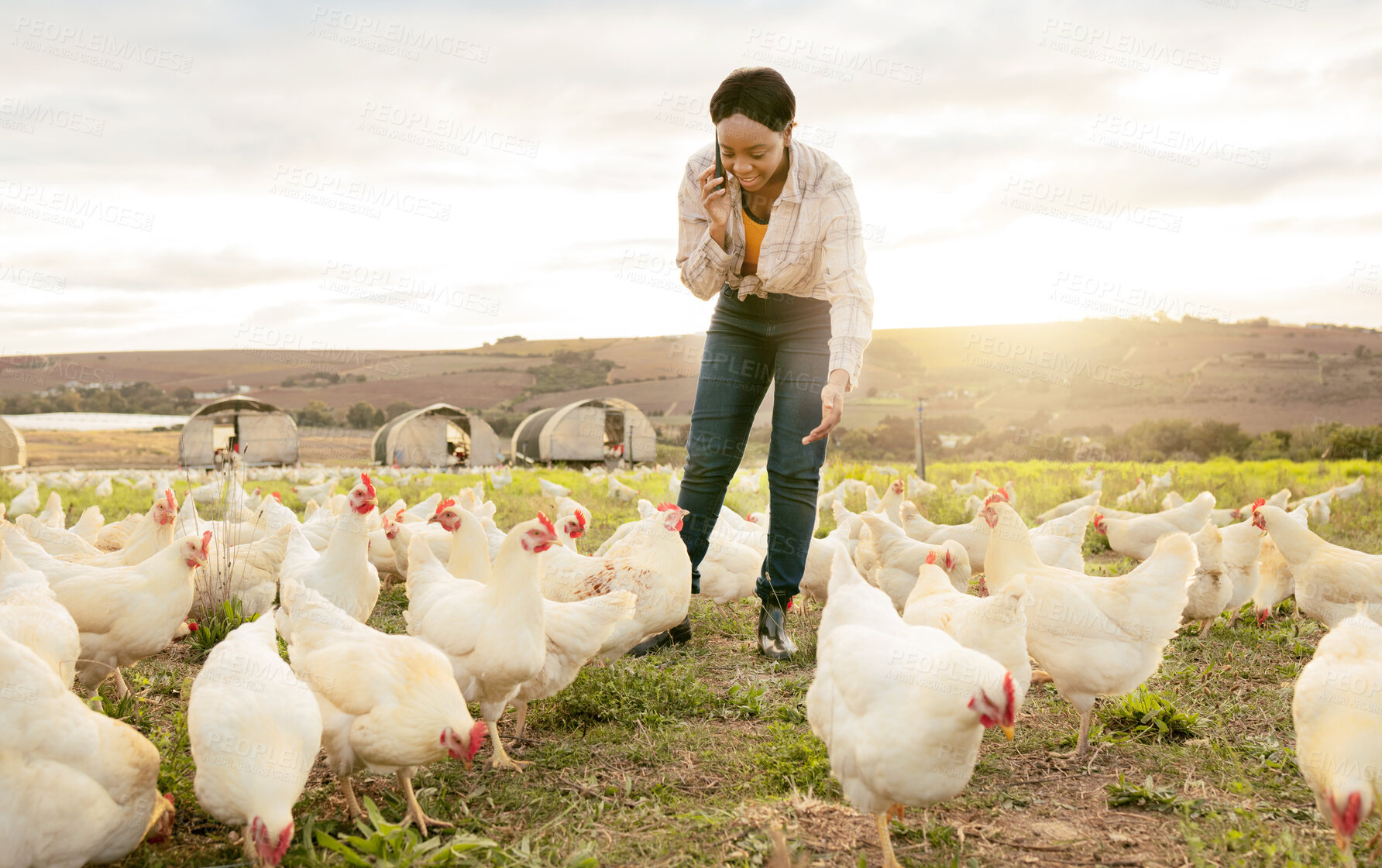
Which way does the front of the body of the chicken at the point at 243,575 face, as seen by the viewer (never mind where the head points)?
to the viewer's left

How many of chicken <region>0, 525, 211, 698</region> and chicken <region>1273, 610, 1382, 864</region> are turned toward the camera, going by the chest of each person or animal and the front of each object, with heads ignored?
1

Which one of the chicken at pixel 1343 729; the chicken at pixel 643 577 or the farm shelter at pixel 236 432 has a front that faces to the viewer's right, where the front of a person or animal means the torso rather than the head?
the chicken at pixel 643 577

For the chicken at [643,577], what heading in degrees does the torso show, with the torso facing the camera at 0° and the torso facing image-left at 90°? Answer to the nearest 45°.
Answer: approximately 270°

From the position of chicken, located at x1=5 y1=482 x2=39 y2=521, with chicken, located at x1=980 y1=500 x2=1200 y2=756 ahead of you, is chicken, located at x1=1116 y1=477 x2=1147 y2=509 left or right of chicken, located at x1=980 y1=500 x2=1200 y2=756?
left

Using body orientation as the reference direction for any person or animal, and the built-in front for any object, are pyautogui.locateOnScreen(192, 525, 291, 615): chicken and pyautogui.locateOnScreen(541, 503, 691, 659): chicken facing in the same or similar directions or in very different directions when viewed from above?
very different directions

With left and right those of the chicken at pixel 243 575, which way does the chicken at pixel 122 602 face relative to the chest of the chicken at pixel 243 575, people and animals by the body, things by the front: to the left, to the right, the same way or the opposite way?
the opposite way

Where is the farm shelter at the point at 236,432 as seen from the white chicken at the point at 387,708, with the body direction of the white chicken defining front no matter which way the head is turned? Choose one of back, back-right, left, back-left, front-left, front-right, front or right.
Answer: back-left

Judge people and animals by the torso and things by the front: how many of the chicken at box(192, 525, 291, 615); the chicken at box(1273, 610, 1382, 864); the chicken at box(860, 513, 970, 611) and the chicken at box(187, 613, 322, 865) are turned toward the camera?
2

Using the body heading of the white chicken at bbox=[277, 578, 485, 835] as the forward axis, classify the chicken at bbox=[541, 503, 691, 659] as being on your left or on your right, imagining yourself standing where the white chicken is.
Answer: on your left

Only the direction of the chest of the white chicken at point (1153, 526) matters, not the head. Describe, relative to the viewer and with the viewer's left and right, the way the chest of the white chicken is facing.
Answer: facing to the left of the viewer

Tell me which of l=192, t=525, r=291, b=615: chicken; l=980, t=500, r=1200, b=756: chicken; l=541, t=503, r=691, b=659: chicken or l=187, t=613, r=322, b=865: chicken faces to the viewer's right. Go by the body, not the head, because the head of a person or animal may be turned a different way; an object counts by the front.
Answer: l=541, t=503, r=691, b=659: chicken

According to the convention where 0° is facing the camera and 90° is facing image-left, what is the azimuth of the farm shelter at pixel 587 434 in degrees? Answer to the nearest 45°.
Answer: approximately 315°

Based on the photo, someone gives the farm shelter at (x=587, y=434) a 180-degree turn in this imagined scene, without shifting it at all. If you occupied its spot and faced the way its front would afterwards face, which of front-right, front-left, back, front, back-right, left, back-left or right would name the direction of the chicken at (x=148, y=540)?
back-left

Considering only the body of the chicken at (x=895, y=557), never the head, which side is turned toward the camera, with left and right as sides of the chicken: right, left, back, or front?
right

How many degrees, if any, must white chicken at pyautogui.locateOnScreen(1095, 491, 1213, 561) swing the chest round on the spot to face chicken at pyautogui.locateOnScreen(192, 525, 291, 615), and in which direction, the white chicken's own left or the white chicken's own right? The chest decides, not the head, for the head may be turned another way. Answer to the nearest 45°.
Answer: approximately 45° to the white chicken's own left

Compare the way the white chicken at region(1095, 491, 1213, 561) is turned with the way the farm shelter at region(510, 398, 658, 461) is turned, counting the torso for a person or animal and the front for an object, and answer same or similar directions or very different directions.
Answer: very different directions

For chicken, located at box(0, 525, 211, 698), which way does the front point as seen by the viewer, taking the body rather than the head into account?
to the viewer's right
